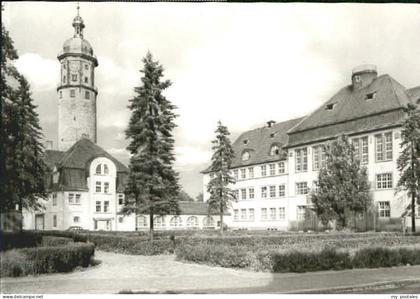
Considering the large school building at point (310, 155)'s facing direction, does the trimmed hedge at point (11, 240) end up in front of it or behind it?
in front

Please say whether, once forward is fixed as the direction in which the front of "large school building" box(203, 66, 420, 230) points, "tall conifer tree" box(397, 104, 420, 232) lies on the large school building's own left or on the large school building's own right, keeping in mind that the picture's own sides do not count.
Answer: on the large school building's own left

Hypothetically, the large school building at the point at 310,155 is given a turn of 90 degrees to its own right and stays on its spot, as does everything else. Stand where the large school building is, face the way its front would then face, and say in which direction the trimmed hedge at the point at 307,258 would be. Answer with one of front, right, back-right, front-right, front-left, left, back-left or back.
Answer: back-left

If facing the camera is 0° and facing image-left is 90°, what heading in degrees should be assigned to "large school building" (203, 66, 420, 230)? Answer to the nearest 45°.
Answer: approximately 45°

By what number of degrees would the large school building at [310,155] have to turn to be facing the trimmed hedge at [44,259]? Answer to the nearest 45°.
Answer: approximately 45° to its left

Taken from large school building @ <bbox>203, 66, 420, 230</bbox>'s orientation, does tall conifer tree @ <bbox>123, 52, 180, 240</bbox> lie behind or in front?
in front
